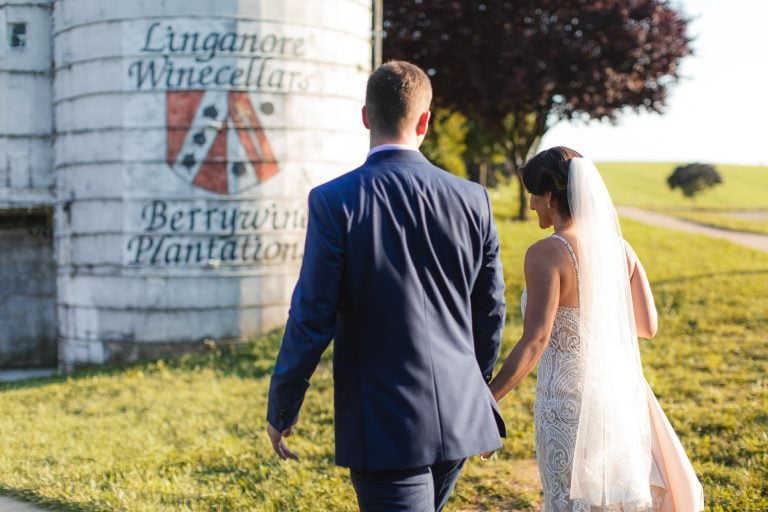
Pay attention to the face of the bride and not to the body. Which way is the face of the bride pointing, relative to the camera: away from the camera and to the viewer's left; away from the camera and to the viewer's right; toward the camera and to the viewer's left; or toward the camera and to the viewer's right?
away from the camera and to the viewer's left

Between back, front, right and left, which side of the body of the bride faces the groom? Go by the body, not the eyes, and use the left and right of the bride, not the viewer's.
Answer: left

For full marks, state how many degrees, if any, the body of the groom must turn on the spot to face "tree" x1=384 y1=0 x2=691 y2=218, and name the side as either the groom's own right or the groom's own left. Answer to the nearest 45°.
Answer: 0° — they already face it

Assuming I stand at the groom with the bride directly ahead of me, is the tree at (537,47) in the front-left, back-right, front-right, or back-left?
front-left

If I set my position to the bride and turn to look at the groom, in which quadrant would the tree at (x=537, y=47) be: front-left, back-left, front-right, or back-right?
back-right

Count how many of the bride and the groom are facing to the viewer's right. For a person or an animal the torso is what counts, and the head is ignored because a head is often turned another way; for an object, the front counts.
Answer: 0

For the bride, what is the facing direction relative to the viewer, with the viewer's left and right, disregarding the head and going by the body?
facing away from the viewer and to the left of the viewer

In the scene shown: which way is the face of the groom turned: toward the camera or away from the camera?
away from the camera

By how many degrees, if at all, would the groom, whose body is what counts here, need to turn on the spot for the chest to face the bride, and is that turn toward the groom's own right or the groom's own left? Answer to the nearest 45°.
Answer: approximately 45° to the groom's own right

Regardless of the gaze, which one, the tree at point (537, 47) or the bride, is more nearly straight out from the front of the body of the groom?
the tree

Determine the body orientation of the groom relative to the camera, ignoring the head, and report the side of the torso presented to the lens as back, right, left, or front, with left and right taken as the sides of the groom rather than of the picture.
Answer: back

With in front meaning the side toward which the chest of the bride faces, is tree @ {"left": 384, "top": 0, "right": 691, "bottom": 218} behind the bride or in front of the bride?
in front
